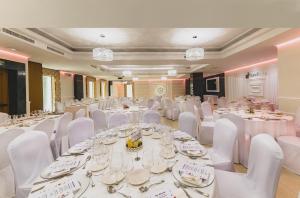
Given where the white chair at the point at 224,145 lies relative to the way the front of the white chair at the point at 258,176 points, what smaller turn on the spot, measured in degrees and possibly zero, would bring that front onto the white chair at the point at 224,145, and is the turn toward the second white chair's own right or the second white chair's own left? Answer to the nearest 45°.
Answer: approximately 45° to the second white chair's own right

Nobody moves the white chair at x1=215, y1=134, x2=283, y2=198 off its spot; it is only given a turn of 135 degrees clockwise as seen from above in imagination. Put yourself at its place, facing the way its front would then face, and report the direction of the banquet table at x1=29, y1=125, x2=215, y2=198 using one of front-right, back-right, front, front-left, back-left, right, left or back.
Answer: back

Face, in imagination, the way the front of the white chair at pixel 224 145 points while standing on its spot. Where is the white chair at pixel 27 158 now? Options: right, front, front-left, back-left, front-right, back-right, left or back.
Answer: front

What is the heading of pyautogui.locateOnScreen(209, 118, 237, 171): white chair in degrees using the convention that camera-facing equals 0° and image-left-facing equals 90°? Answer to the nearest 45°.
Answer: approximately 45°

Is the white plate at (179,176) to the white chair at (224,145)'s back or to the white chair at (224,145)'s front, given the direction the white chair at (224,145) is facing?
to the front

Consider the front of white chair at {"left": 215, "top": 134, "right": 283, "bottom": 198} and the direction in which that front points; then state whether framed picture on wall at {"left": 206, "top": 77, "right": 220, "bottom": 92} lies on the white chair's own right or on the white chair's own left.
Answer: on the white chair's own right

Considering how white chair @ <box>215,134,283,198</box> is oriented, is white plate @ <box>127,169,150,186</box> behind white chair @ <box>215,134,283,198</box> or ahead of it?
ahead

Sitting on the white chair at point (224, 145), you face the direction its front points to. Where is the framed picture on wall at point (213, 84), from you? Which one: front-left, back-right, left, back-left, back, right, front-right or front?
back-right

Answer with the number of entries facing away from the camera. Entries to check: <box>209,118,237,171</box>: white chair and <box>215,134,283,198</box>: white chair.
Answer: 0

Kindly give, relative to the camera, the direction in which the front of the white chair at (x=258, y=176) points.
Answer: facing to the left of the viewer

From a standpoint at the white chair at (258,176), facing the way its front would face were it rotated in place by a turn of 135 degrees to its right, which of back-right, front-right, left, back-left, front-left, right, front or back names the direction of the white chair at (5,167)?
back-left
